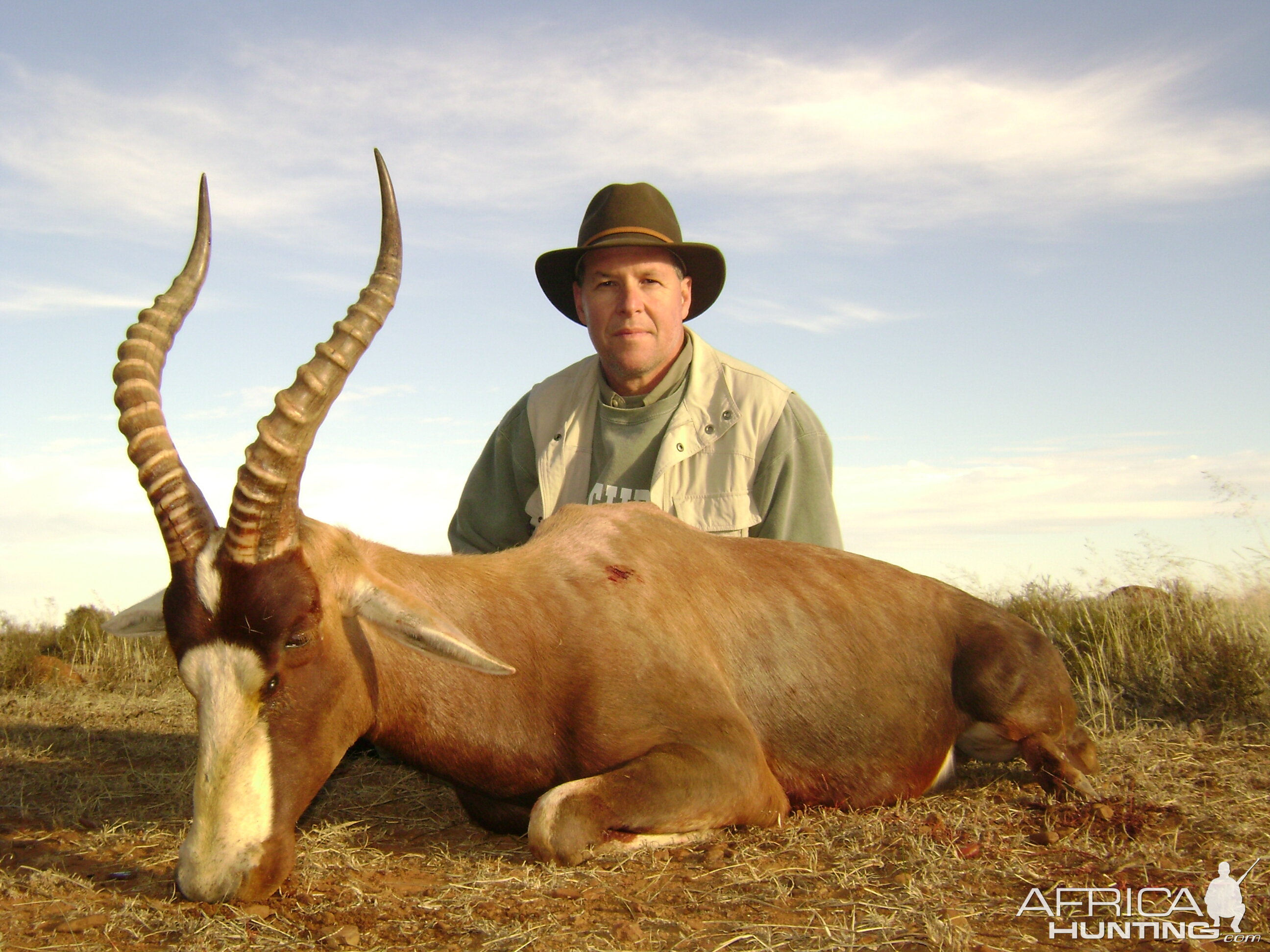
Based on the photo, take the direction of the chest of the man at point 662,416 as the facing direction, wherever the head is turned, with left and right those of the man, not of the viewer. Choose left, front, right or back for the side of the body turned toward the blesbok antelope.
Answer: front

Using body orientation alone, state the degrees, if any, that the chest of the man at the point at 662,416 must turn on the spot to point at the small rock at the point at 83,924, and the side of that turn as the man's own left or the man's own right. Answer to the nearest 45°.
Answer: approximately 45° to the man's own right

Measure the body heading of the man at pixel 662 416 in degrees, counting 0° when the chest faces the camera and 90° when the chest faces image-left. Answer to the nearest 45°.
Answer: approximately 0°
